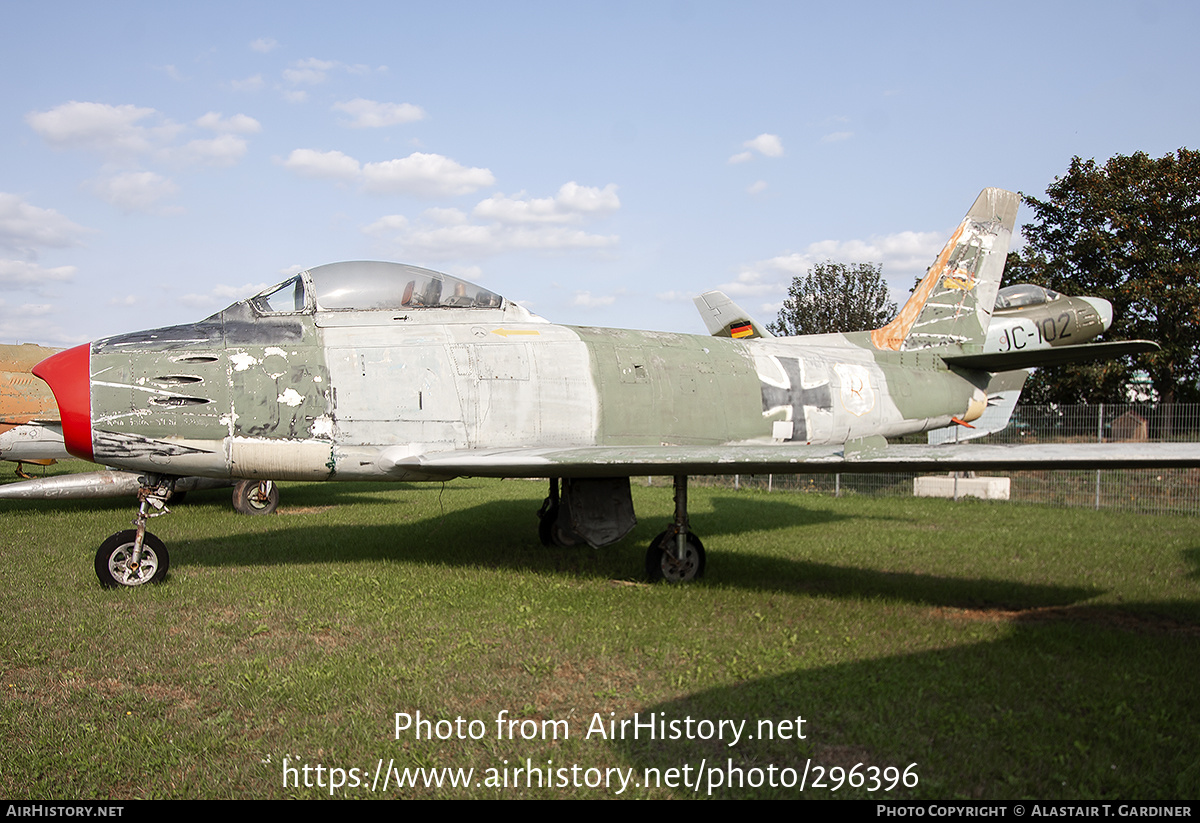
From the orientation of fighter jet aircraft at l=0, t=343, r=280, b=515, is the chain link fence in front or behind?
in front

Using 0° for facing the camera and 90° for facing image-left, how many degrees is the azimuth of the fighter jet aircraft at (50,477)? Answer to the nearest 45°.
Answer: approximately 270°

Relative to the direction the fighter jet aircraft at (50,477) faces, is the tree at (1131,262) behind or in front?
in front
